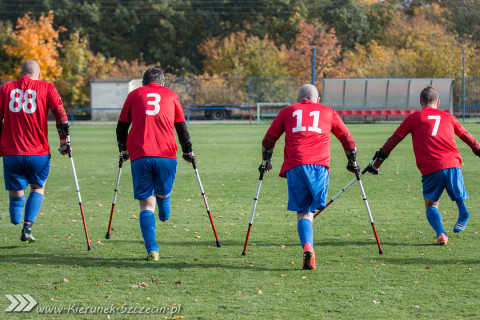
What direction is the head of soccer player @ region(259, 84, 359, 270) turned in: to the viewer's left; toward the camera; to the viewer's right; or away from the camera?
away from the camera

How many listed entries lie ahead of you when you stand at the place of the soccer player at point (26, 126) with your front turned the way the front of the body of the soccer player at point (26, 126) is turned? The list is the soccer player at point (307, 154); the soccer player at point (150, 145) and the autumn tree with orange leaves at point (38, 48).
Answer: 1

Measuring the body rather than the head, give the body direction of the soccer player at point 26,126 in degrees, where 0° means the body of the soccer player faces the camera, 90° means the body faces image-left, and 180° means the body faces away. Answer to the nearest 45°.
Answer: approximately 180°

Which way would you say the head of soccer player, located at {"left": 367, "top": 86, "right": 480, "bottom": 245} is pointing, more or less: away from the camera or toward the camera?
away from the camera

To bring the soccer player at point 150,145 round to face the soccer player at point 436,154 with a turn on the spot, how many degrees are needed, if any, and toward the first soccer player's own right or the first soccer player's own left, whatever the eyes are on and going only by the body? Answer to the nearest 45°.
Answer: approximately 90° to the first soccer player's own right

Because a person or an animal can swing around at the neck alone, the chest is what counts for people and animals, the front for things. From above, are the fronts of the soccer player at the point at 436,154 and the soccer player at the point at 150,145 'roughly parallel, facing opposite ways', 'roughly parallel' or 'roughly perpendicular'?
roughly parallel

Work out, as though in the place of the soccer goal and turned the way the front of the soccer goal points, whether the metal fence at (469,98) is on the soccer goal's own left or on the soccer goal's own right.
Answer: on the soccer goal's own left

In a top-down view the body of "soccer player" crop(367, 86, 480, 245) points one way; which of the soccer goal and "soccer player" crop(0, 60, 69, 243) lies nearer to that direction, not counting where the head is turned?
the soccer goal

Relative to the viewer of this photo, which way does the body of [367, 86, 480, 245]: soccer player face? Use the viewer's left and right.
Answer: facing away from the viewer

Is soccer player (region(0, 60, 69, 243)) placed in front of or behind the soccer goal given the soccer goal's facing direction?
in front

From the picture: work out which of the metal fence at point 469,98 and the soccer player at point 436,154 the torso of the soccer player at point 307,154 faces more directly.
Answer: the metal fence

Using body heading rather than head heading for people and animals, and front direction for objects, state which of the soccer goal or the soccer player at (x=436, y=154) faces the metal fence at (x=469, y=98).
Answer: the soccer player

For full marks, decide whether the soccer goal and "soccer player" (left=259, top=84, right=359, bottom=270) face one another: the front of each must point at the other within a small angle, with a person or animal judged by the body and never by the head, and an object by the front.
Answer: yes

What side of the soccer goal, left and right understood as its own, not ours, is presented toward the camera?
front

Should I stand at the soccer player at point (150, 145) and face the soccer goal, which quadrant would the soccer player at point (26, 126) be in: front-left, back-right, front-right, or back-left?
front-left

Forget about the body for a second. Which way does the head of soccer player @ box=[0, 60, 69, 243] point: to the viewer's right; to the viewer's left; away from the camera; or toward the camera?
away from the camera

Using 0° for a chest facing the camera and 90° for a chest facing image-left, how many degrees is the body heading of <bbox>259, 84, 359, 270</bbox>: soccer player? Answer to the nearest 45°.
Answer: approximately 180°

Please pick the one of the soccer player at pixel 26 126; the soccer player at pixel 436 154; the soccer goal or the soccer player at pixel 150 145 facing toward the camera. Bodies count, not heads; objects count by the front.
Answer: the soccer goal

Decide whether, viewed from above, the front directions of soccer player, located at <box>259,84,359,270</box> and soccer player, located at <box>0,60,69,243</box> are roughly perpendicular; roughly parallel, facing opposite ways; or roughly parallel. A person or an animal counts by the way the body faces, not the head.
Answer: roughly parallel

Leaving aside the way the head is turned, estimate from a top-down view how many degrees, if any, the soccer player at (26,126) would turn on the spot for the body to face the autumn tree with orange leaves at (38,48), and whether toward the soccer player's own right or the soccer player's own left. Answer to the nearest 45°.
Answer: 0° — they already face it

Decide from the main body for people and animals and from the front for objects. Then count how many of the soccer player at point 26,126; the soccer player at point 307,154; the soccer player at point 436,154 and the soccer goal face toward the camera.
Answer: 1

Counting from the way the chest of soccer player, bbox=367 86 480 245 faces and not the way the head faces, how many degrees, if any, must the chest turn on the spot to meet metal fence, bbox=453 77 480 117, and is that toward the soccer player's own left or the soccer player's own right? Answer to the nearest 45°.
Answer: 0° — they already face it
